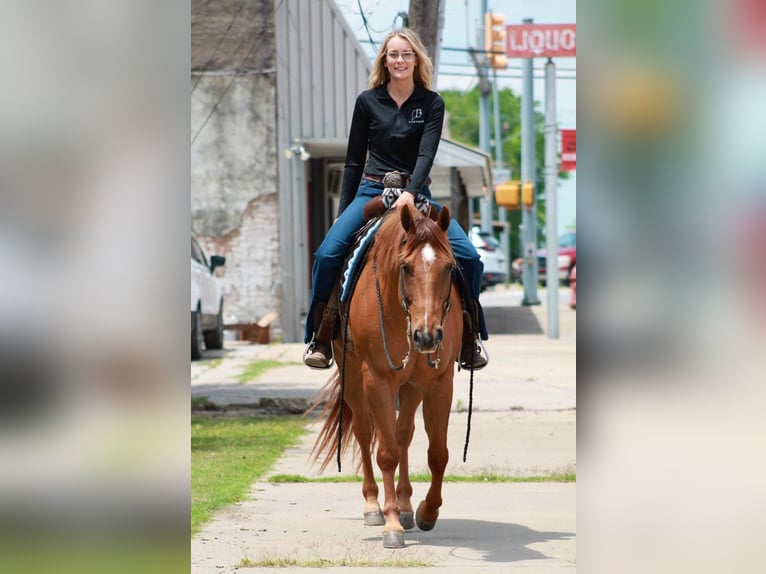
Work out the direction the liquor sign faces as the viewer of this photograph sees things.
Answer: facing the viewer

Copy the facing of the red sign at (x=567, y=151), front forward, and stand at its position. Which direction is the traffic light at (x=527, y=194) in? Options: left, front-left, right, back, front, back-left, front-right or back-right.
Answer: back

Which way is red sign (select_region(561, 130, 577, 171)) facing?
toward the camera

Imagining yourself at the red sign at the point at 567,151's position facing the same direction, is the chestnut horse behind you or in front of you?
in front

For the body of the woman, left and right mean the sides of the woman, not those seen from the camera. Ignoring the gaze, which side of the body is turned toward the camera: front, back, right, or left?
front

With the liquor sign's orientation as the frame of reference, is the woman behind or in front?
in front

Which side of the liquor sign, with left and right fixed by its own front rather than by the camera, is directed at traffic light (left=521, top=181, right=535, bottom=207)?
back

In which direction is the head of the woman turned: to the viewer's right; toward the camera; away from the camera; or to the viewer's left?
toward the camera

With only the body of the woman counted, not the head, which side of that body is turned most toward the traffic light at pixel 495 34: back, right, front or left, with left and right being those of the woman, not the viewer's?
back

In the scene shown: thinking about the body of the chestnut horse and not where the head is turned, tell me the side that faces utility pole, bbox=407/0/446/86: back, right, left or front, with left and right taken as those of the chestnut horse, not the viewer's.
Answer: back
